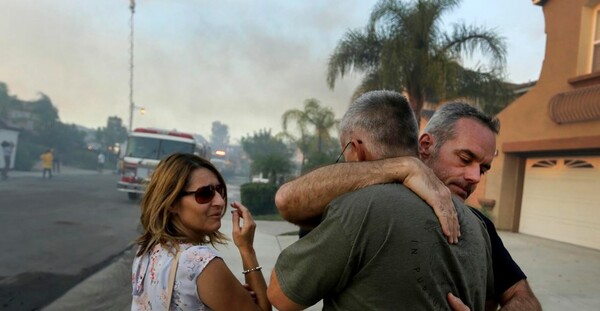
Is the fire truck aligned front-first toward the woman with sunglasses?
yes

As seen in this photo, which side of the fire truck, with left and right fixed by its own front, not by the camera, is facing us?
front

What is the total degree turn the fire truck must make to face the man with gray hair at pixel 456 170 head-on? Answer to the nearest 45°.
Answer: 0° — it already faces them

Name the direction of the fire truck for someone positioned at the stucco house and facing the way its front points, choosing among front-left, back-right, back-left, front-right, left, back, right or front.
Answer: front-right

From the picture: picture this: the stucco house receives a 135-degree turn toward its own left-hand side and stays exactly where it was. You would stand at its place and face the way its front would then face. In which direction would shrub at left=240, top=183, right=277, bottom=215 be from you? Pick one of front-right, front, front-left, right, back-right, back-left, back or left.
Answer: back

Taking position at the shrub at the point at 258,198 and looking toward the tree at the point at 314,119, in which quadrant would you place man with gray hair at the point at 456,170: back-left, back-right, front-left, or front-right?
back-right

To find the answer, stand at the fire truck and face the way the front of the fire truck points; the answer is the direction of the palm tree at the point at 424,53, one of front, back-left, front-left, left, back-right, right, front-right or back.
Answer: front-left

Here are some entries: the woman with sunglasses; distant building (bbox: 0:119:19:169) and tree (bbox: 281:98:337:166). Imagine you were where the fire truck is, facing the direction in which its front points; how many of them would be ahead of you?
1

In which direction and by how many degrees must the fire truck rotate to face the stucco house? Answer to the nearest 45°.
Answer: approximately 45° to its left

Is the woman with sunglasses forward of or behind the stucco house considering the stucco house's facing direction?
forward

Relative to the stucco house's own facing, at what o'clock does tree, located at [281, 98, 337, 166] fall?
The tree is roughly at 3 o'clock from the stucco house.
